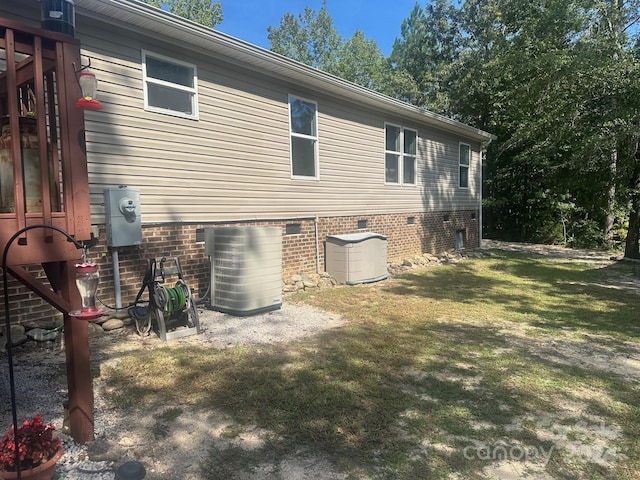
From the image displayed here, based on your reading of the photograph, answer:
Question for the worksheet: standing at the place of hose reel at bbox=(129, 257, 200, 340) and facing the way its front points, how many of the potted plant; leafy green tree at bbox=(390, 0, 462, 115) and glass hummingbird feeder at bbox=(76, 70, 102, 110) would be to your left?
1

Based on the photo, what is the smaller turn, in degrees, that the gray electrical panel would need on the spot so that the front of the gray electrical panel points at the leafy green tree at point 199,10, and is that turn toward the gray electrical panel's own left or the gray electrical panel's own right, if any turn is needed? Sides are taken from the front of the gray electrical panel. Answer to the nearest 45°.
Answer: approximately 135° to the gray electrical panel's own left

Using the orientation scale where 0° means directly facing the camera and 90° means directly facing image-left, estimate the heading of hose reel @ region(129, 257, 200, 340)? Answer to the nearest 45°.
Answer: approximately 315°

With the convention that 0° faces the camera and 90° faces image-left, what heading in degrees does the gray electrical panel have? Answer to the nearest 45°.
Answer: approximately 315°

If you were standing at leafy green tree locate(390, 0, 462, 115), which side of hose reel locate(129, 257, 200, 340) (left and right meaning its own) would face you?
left

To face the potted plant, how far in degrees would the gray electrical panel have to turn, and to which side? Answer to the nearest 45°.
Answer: approximately 45° to its right

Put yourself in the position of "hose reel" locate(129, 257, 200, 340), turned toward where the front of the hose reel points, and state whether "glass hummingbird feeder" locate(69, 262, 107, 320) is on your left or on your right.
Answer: on your right

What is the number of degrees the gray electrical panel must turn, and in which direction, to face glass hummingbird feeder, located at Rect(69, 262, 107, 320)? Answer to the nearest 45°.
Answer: approximately 45° to its right
